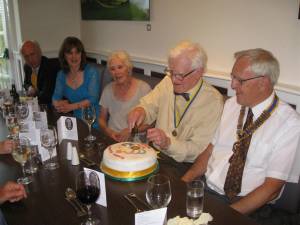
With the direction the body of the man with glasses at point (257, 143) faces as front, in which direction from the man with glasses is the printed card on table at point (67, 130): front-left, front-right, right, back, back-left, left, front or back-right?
front-right

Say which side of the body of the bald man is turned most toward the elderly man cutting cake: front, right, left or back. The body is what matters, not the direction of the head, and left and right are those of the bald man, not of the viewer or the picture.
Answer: left

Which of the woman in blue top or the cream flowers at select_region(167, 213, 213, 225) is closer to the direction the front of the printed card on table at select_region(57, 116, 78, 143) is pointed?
the cream flowers

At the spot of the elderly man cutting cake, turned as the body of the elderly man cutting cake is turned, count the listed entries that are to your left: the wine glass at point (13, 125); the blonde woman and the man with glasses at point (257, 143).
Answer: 1

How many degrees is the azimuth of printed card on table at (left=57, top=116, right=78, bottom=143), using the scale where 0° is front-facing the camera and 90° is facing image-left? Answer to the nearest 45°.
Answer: approximately 0°

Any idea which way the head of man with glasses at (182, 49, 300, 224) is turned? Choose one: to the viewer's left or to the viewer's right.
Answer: to the viewer's left

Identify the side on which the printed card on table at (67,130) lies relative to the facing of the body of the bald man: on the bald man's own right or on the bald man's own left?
on the bald man's own left

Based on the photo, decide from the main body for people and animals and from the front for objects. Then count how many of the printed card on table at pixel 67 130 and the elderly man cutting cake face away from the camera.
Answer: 0

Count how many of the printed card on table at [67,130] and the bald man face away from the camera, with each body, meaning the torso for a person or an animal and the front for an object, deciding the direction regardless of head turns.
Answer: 0

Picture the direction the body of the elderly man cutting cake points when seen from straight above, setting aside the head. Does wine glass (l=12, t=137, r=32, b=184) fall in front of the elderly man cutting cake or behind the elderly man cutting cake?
in front
